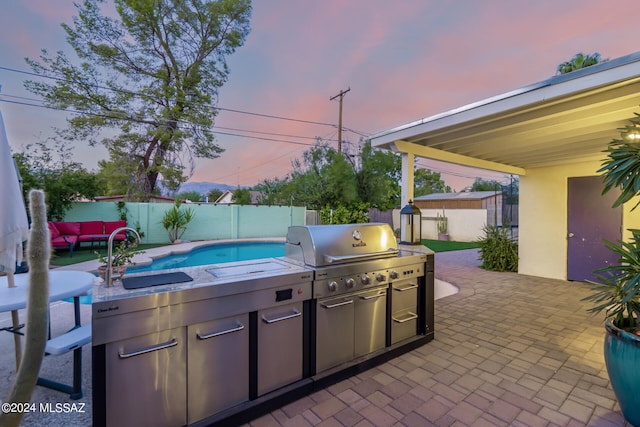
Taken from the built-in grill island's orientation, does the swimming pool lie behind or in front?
behind

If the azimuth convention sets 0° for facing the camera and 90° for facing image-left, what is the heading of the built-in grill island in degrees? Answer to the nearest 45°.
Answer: approximately 315°

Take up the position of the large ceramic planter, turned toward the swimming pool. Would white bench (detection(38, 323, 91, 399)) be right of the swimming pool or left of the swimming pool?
left

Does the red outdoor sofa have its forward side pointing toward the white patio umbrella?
yes

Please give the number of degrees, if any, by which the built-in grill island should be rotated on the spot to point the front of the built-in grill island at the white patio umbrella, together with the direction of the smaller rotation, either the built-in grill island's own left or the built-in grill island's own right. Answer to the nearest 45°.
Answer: approximately 135° to the built-in grill island's own right

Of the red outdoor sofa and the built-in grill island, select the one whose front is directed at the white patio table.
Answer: the red outdoor sofa

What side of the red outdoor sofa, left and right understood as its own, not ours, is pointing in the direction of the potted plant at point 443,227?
left

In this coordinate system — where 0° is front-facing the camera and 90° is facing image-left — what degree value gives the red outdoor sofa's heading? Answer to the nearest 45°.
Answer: approximately 0°

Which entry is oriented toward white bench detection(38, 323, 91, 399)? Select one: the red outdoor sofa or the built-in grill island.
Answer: the red outdoor sofa
